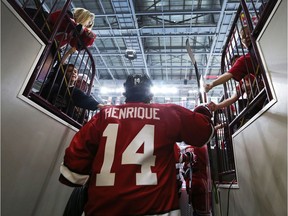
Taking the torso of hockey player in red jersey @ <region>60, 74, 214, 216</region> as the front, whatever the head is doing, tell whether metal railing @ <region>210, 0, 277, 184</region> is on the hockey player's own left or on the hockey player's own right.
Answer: on the hockey player's own right

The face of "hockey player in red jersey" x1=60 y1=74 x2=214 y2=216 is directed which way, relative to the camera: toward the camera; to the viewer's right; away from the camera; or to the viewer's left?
away from the camera

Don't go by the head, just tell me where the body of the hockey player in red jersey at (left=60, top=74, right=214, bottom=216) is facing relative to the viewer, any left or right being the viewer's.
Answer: facing away from the viewer
